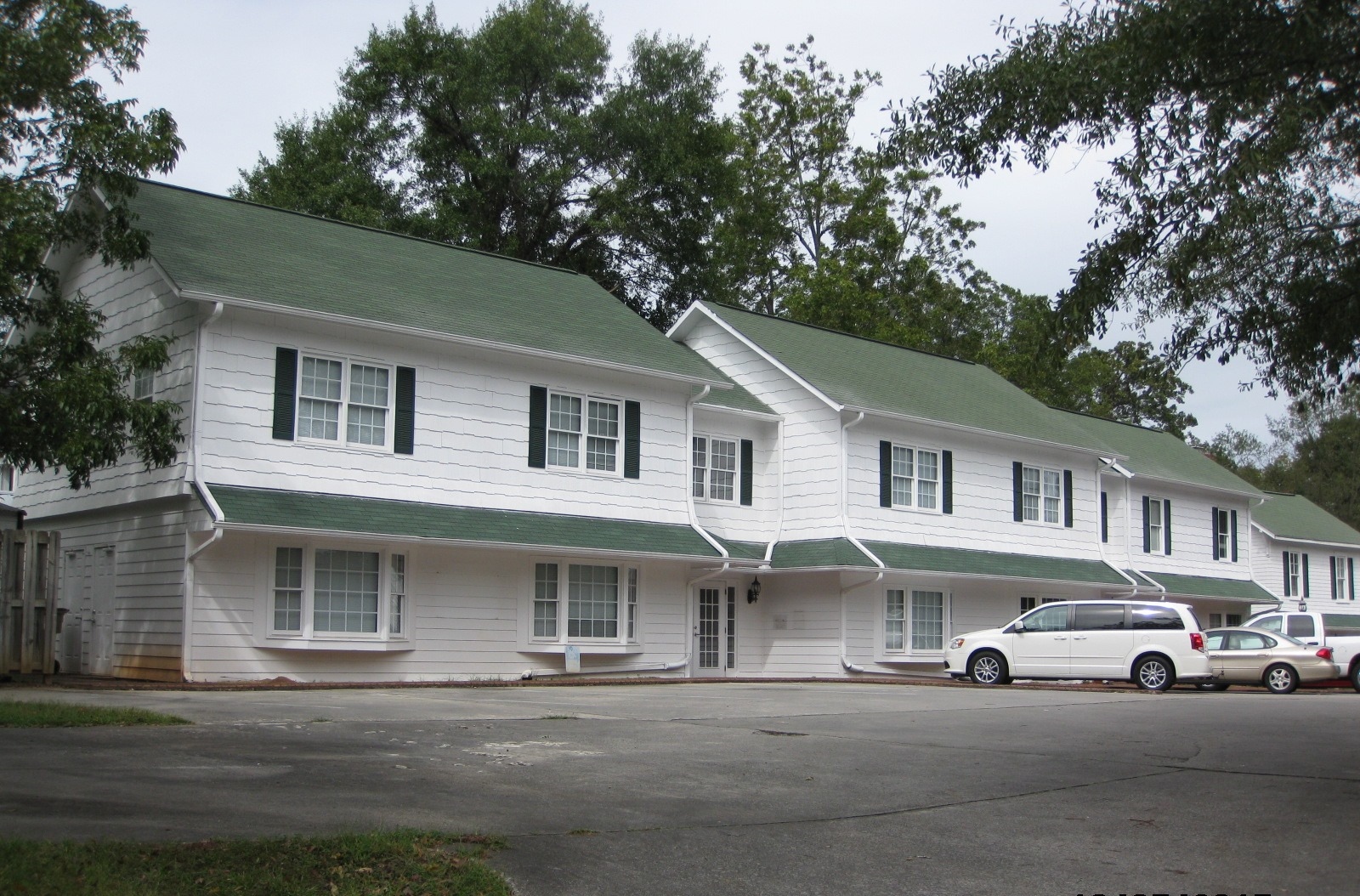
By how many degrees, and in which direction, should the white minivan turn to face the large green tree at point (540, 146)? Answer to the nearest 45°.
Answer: approximately 45° to its right

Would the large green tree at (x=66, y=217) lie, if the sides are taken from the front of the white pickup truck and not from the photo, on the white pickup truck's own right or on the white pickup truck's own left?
on the white pickup truck's own left

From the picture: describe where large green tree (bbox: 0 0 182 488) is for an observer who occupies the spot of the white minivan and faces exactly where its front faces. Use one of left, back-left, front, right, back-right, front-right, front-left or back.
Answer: front-left

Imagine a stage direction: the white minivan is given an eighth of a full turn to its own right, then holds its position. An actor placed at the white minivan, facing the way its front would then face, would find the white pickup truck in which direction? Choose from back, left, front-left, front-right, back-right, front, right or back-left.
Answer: right

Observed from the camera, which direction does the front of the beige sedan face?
facing to the left of the viewer

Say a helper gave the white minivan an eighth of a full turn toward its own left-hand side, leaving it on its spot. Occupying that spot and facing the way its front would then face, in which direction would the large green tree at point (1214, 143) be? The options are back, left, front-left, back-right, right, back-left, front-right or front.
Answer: front-left

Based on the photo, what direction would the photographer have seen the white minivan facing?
facing to the left of the viewer

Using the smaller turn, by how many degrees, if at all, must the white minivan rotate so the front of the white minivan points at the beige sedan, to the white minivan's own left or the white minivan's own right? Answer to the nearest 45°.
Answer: approximately 135° to the white minivan's own right

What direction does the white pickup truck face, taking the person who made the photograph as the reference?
facing to the left of the viewer

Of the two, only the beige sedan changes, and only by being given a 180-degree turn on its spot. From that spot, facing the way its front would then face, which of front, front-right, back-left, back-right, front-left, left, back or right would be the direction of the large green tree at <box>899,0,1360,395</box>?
right
